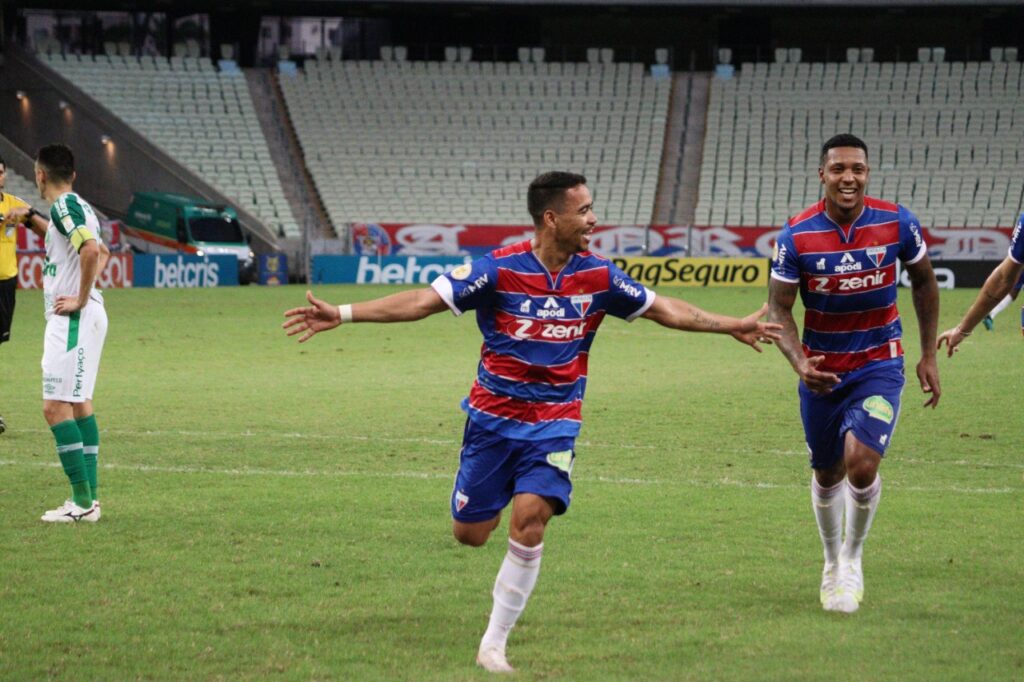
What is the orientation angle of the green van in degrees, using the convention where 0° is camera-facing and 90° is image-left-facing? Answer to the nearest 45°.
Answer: approximately 315°

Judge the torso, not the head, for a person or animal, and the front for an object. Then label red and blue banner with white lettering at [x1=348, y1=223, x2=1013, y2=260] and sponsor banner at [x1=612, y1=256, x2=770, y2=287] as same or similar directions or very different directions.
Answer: same or similar directions

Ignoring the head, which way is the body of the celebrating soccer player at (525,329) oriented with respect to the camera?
toward the camera

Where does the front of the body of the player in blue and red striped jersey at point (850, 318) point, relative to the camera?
toward the camera

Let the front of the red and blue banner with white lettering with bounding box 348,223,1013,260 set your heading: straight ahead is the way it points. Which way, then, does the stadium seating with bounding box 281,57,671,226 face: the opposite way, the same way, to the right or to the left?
the same way

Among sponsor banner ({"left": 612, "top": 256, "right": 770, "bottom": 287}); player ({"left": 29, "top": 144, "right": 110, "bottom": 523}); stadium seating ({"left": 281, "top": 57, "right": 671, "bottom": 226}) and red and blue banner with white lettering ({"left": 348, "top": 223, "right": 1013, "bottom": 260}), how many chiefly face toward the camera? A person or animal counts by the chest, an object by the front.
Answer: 3

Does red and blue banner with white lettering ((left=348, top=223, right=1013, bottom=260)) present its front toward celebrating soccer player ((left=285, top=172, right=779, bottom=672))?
yes

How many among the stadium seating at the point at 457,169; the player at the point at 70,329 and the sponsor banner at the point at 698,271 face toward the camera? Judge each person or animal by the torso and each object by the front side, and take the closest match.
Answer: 2

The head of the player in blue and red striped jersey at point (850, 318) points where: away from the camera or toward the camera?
toward the camera

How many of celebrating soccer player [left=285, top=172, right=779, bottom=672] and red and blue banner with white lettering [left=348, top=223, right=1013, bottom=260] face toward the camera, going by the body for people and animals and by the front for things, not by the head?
2

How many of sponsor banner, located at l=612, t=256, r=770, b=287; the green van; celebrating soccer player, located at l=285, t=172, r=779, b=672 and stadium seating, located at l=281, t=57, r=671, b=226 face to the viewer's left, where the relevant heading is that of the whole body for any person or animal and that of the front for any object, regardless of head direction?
0

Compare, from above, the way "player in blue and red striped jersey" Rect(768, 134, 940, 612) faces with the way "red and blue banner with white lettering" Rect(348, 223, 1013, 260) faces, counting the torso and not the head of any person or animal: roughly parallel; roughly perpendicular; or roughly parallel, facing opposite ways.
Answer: roughly parallel

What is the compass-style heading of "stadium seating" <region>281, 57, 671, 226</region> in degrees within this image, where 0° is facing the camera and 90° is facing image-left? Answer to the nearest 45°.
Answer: approximately 0°

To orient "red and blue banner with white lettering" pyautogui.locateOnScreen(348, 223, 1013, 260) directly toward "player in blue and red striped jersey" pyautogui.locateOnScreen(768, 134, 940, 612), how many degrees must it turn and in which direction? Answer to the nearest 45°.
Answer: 0° — it already faces them

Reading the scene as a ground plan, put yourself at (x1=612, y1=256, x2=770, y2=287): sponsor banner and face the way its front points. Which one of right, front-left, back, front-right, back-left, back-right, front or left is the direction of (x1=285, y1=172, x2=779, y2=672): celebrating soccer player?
front

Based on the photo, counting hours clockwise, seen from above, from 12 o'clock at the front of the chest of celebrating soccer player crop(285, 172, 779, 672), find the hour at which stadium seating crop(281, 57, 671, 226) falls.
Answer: The stadium seating is roughly at 6 o'clock from the celebrating soccer player.

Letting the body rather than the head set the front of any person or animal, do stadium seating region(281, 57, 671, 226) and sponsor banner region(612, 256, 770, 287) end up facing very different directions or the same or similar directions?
same or similar directions

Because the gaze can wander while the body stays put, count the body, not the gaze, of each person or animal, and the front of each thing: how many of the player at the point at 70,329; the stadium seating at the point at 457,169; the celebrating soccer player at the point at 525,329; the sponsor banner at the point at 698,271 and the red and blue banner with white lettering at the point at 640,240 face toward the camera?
4
